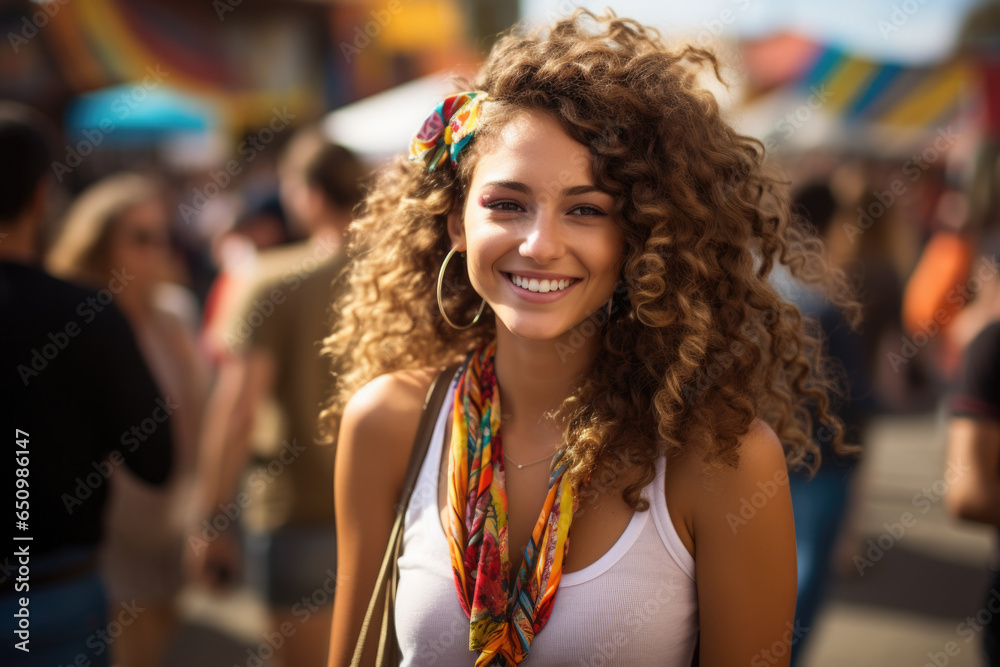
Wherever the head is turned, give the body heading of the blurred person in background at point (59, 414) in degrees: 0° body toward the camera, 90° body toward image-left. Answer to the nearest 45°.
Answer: approximately 180°

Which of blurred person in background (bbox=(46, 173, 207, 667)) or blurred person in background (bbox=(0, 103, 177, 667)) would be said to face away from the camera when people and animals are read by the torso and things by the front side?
blurred person in background (bbox=(0, 103, 177, 667))

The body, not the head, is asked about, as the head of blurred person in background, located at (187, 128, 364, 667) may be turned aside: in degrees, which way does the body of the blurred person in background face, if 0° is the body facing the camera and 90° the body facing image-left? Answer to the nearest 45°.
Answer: approximately 135°

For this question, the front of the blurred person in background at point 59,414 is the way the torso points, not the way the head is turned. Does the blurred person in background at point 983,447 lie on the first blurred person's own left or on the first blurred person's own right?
on the first blurred person's own right
